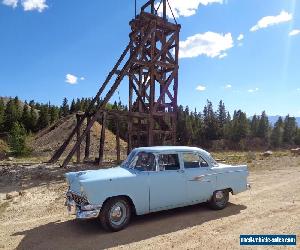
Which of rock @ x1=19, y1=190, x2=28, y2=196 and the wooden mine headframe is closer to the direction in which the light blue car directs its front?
the rock

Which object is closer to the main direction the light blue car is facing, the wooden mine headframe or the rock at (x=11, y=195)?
the rock

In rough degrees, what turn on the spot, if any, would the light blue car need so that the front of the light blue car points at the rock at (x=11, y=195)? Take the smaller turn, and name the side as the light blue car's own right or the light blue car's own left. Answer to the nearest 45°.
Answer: approximately 90° to the light blue car's own right

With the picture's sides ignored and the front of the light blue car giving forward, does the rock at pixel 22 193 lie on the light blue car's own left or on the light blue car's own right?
on the light blue car's own right

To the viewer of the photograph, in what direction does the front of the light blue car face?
facing the viewer and to the left of the viewer

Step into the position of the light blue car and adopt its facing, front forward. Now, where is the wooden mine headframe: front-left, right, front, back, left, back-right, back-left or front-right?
back-right
